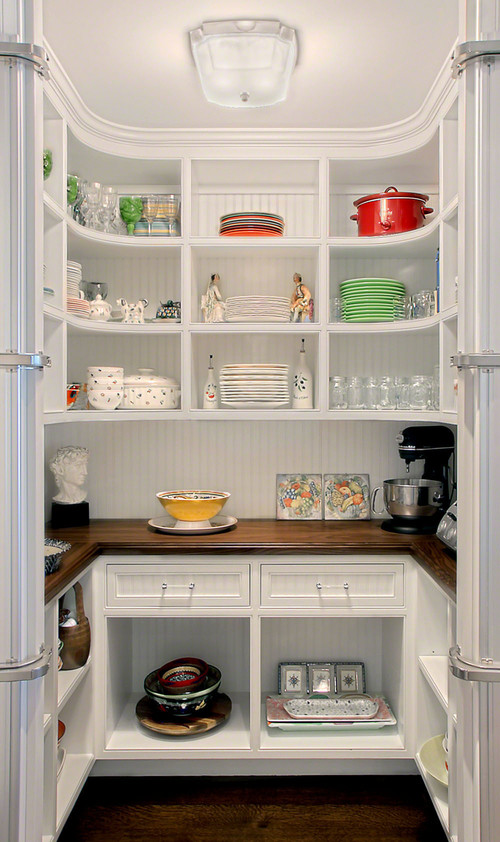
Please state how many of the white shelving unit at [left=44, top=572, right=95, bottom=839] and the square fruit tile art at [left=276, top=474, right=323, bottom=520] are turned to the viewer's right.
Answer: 1

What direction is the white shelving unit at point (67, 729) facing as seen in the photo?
to the viewer's right

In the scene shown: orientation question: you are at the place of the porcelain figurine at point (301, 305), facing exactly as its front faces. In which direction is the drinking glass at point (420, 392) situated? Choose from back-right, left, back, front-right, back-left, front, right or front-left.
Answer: back-left

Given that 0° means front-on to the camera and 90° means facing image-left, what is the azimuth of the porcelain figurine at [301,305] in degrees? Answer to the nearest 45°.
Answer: approximately 45°

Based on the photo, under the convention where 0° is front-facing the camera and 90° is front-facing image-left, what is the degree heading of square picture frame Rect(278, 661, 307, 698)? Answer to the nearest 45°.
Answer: approximately 0°
